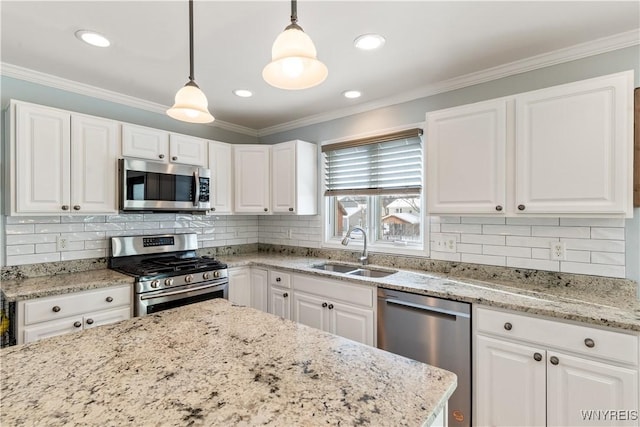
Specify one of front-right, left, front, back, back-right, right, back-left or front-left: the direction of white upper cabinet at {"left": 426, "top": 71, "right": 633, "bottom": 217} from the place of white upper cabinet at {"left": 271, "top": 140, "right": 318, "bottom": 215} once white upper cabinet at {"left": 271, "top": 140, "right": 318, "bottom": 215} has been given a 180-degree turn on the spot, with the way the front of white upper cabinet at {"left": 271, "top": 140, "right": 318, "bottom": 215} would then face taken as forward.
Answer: right

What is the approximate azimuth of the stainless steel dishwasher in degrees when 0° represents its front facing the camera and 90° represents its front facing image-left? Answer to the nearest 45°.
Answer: approximately 45°

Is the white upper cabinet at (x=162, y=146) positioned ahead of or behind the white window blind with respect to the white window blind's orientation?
ahead

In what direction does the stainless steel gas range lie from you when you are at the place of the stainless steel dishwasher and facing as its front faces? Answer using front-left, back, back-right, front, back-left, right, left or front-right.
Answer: front-right

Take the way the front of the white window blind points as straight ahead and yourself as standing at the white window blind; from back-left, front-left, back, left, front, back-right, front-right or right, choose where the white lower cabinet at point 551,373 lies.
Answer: left

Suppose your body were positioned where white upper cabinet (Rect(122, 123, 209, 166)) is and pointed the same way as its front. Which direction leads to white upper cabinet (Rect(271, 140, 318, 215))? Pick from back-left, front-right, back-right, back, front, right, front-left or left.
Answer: front-left

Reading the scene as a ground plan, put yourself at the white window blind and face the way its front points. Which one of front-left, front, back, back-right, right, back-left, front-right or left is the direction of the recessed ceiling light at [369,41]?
front-left

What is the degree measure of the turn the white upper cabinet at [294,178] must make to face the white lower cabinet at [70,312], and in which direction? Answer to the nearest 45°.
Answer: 0° — it already faces it

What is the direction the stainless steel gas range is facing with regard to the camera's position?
facing the viewer and to the right of the viewer

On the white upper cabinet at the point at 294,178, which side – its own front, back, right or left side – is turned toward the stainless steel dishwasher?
left

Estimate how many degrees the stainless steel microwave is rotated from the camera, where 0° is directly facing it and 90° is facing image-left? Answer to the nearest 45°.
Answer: approximately 315°
